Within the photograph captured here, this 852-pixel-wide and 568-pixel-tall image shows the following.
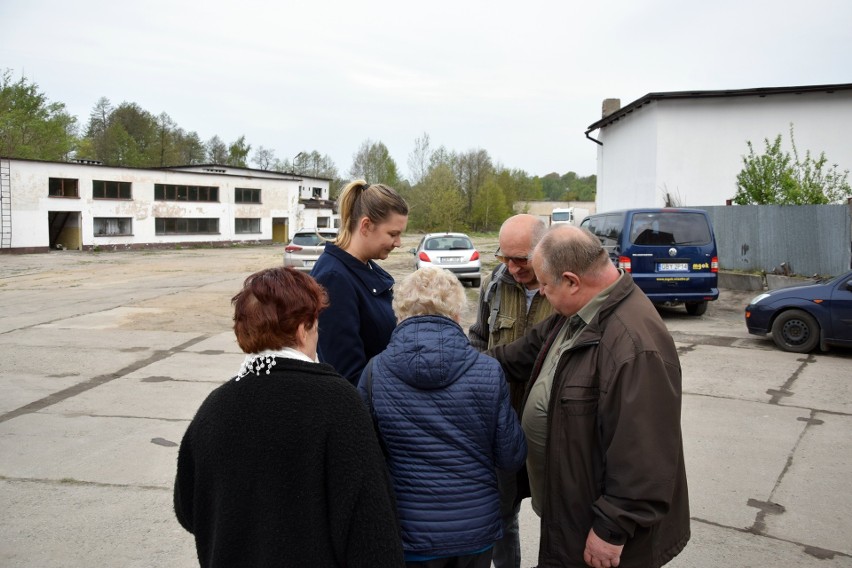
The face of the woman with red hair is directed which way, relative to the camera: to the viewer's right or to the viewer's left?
to the viewer's right

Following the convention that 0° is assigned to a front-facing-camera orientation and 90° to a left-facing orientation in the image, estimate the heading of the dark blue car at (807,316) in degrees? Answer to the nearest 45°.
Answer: approximately 90°

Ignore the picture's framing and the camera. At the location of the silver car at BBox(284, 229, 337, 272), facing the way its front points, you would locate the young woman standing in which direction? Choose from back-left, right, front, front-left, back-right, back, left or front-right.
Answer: back

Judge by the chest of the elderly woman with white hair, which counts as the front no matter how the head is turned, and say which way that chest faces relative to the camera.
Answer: away from the camera

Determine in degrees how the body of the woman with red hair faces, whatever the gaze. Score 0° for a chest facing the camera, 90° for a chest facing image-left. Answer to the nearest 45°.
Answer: approximately 225°

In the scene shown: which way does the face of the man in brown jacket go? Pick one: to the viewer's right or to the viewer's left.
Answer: to the viewer's left

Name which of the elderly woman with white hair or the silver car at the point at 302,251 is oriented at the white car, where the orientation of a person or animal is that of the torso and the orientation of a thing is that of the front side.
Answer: the elderly woman with white hair

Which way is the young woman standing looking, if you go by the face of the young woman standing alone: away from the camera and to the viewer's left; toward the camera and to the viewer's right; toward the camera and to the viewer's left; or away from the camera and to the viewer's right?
toward the camera and to the viewer's right

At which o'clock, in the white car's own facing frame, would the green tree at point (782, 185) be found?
The green tree is roughly at 3 o'clock from the white car.
